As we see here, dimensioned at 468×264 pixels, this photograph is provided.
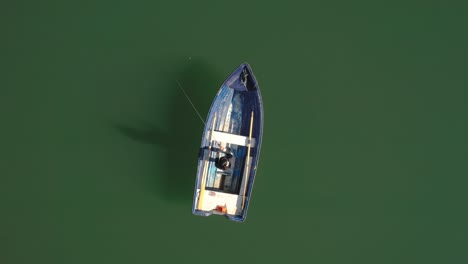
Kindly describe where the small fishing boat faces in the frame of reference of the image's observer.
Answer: facing away from the viewer
